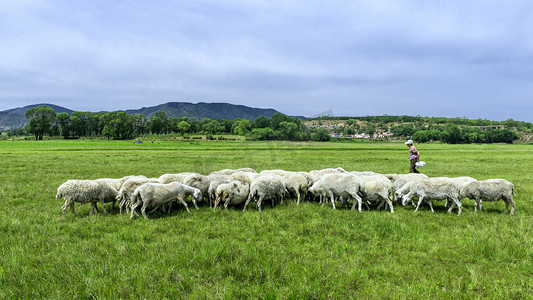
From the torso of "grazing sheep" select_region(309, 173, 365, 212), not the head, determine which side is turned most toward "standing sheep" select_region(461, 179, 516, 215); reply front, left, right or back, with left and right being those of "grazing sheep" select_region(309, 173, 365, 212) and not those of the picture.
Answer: back

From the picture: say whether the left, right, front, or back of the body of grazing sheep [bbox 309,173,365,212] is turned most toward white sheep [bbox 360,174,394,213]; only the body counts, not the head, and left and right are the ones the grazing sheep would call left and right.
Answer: back

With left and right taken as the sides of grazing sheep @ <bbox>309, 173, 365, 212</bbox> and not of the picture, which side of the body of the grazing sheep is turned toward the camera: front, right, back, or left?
left
